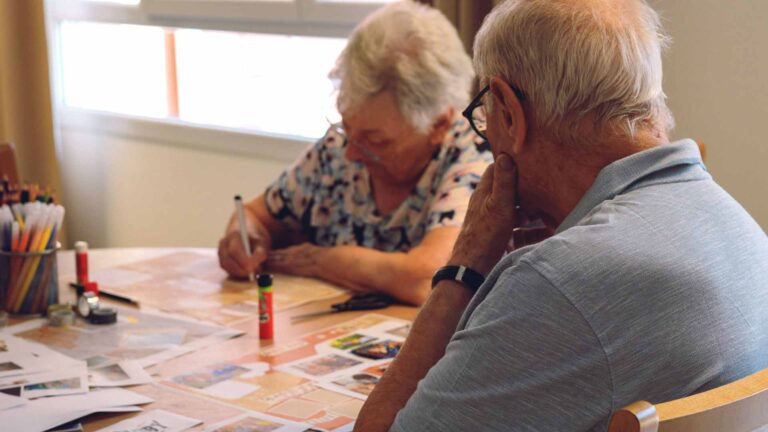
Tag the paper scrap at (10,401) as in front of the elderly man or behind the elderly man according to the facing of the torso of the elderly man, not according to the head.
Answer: in front

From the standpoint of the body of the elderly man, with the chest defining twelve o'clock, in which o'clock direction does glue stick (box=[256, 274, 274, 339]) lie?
The glue stick is roughly at 12 o'clock from the elderly man.

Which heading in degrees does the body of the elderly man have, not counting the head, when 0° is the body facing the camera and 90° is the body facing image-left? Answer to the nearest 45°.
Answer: approximately 135°

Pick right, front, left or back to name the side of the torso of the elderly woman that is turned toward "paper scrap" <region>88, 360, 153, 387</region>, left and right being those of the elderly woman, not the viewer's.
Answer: front

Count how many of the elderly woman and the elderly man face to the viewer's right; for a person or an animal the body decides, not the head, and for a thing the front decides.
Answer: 0

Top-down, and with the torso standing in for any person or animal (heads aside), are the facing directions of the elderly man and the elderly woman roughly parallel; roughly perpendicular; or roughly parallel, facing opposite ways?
roughly perpendicular

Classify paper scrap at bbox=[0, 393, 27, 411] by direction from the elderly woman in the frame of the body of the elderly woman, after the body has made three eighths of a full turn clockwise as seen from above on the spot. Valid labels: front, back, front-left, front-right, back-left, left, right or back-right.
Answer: back-left

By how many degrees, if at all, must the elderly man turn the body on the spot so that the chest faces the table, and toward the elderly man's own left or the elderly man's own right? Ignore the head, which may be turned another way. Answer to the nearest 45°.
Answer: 0° — they already face it

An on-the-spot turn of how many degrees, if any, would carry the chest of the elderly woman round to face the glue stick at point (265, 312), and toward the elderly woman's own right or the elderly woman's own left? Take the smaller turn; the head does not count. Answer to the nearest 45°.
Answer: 0° — they already face it

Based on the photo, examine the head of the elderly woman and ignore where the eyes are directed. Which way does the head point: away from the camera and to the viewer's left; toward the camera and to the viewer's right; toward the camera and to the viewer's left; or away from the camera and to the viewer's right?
toward the camera and to the viewer's left

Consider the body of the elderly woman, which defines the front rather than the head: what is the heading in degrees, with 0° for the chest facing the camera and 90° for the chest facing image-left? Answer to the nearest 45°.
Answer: approximately 45°

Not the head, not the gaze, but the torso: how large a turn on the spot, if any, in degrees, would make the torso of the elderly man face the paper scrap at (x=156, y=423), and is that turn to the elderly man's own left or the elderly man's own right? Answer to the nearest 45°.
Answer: approximately 45° to the elderly man's own left

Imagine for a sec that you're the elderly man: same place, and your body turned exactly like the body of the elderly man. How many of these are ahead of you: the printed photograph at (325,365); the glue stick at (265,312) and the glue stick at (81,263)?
3

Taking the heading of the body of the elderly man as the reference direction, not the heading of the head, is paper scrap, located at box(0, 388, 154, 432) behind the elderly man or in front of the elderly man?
in front

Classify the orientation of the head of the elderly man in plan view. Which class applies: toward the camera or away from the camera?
away from the camera
